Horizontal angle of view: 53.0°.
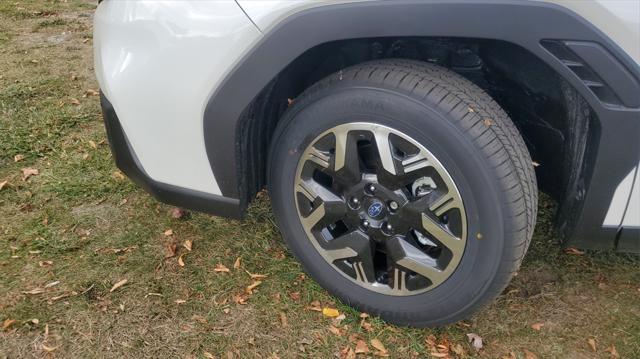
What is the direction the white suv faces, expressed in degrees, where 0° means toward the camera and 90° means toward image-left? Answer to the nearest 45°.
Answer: approximately 90°

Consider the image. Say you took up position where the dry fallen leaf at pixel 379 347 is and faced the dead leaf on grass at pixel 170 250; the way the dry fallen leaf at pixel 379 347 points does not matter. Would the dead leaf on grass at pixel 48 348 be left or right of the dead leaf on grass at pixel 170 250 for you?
left

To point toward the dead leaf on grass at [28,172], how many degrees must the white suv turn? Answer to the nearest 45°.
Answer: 0° — it already faces it

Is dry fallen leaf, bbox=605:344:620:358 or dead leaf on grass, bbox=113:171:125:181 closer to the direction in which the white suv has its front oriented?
the dead leaf on grass

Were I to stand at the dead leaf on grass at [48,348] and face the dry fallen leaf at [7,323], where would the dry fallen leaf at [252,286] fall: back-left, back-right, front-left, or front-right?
back-right
